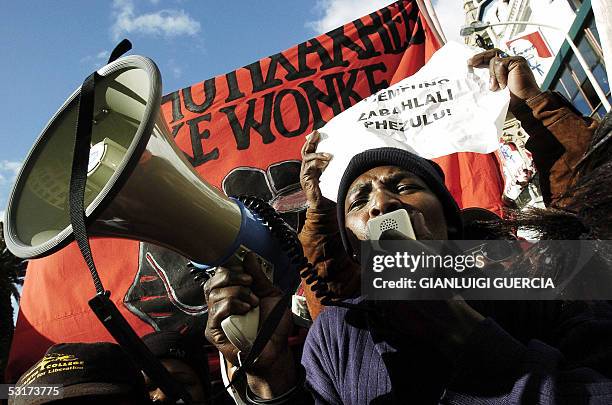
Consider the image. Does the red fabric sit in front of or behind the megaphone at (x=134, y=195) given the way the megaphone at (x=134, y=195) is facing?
behind

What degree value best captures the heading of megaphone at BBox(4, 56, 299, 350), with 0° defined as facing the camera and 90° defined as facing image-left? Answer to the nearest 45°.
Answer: approximately 45°
